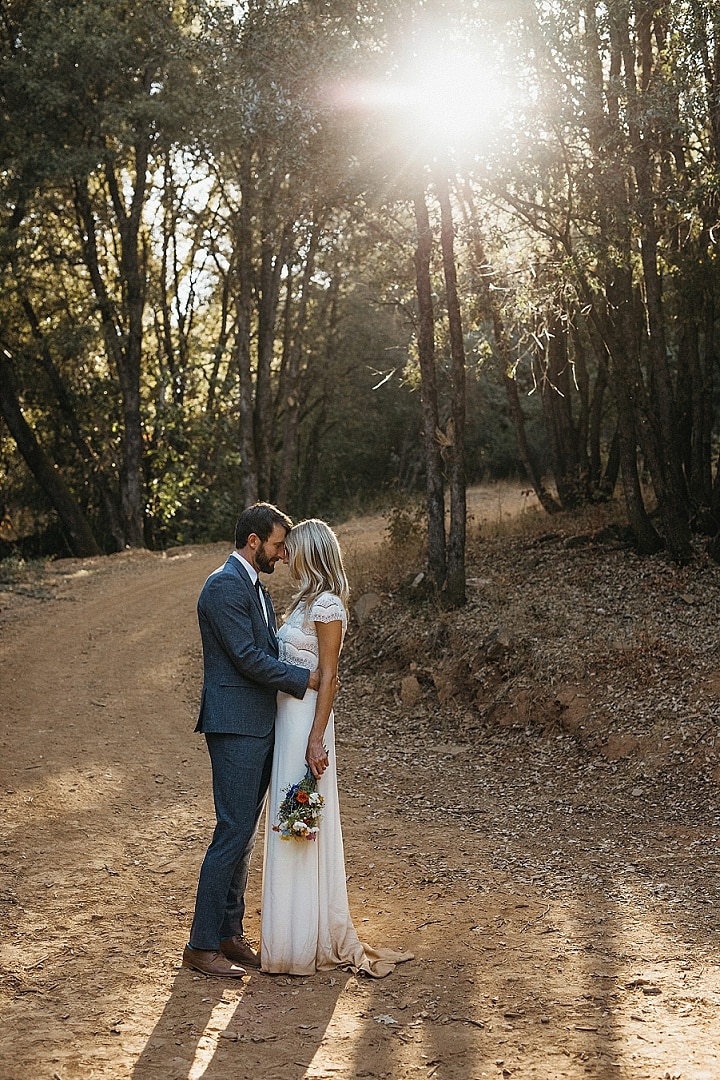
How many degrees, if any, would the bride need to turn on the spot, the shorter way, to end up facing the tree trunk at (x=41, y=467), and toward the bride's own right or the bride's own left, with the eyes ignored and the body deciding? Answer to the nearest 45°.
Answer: approximately 90° to the bride's own right

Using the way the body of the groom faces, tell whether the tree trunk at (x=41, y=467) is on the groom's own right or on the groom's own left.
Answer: on the groom's own left

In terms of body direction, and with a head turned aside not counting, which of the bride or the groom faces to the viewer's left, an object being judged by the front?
the bride

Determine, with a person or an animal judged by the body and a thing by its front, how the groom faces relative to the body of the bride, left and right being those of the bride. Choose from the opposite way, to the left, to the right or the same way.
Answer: the opposite way

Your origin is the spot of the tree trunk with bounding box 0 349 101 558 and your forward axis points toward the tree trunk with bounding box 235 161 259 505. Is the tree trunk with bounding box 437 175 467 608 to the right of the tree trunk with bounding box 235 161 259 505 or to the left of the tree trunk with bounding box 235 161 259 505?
right

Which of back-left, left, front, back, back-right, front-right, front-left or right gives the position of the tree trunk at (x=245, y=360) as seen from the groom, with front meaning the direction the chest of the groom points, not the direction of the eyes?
left

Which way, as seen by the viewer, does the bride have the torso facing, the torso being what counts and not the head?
to the viewer's left

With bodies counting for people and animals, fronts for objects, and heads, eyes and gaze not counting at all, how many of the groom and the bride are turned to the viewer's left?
1

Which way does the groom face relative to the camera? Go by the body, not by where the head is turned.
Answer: to the viewer's right

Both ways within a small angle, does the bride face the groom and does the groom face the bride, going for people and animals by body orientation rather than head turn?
yes

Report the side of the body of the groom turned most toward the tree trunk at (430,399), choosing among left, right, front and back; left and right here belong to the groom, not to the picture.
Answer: left

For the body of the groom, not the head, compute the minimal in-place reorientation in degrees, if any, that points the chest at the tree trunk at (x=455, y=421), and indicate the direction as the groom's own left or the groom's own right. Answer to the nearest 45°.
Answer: approximately 90° to the groom's own left

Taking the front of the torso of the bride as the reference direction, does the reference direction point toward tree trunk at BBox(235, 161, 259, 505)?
no
